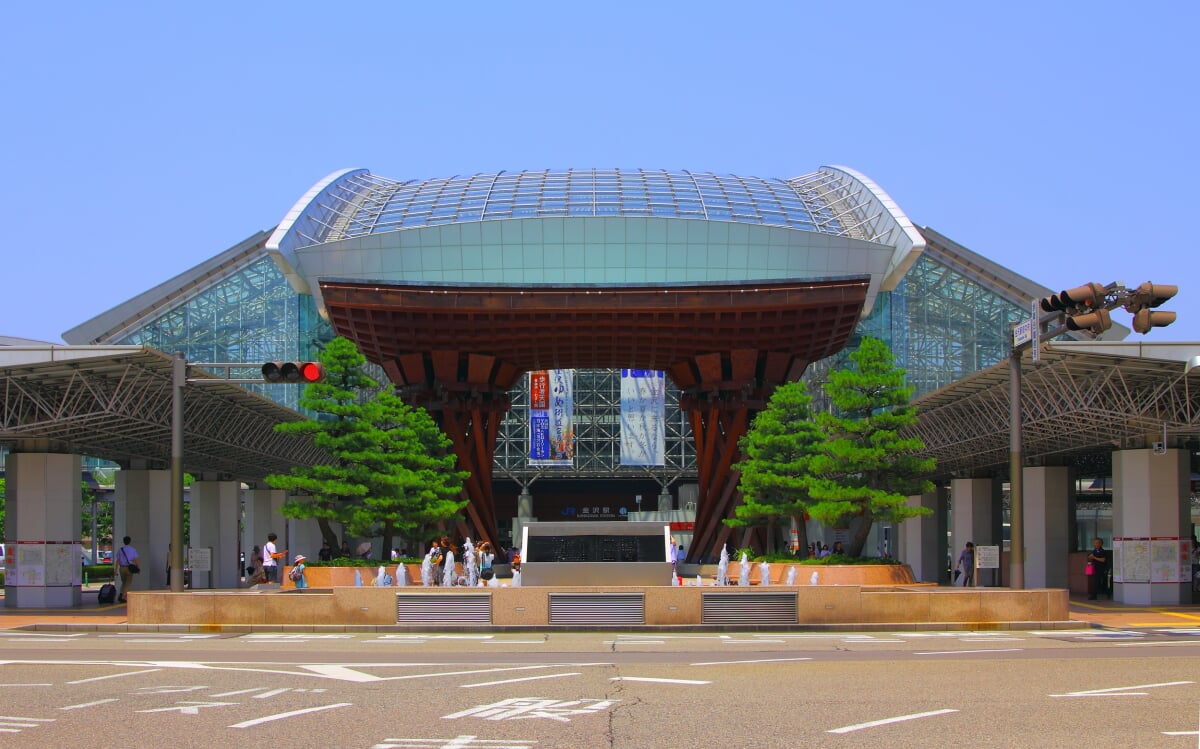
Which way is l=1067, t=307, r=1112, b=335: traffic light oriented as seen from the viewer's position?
to the viewer's left

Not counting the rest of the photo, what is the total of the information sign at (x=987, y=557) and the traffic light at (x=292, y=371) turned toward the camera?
2

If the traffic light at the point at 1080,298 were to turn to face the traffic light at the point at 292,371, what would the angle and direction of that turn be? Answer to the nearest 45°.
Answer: approximately 45° to its right

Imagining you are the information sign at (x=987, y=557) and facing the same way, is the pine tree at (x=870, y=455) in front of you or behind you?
behind

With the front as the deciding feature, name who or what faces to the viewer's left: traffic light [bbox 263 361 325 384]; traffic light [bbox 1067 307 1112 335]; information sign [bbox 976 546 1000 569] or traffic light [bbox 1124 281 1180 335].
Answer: traffic light [bbox 1067 307 1112 335]

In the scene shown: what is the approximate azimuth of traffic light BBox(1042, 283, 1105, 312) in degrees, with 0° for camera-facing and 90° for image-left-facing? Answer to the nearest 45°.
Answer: approximately 45°
